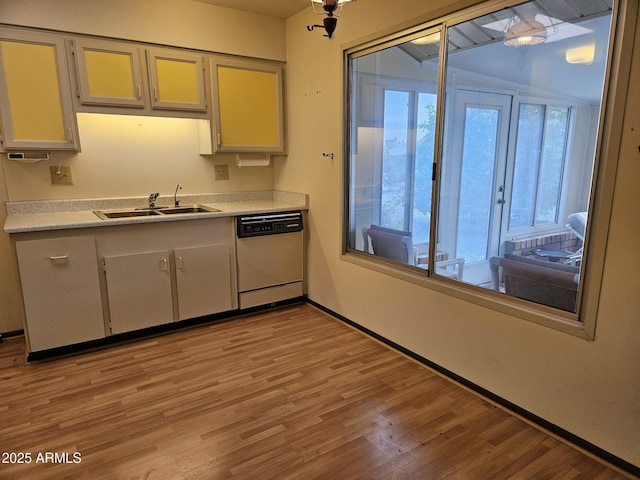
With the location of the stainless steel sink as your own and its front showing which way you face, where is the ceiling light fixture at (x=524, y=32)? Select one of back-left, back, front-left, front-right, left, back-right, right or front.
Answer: front-left

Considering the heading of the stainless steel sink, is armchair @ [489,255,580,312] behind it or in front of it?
in front

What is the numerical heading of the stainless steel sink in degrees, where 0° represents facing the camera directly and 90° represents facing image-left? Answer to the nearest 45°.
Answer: approximately 0°

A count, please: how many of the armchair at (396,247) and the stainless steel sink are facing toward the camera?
1

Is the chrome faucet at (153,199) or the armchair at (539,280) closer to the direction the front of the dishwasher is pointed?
the armchair

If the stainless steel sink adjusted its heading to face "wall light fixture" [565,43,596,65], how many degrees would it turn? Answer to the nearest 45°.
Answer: approximately 45° to its left

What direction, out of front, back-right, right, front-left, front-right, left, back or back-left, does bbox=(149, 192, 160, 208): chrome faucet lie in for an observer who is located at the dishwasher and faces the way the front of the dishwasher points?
back-right

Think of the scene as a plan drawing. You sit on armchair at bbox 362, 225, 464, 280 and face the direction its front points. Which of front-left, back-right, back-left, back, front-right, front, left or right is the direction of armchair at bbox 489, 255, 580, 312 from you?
right

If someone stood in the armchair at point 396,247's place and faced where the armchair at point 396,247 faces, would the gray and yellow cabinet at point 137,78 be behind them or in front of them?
behind
